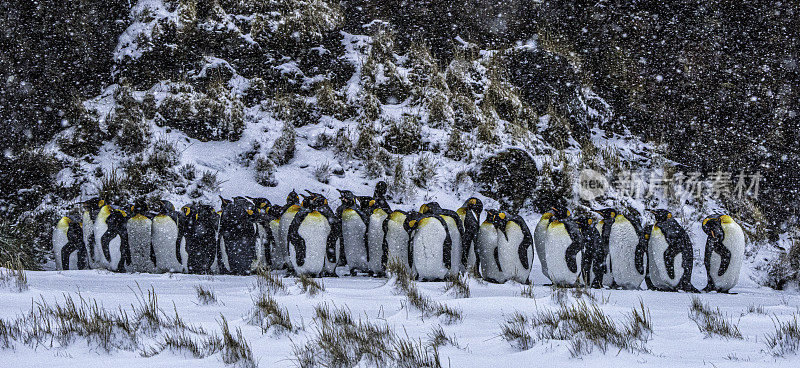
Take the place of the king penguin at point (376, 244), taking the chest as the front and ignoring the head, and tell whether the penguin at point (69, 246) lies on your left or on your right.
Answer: on your right

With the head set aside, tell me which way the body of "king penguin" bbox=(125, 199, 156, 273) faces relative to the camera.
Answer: toward the camera

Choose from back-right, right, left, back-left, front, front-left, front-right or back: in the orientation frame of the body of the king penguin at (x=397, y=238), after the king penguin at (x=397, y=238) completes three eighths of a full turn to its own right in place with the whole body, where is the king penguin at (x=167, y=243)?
front-left

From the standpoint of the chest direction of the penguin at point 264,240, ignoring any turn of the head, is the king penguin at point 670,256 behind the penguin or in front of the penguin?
behind

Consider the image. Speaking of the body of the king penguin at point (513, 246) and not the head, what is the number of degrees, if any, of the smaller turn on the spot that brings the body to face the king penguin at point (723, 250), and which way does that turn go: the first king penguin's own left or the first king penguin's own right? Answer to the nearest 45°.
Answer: approximately 135° to the first king penguin's own left

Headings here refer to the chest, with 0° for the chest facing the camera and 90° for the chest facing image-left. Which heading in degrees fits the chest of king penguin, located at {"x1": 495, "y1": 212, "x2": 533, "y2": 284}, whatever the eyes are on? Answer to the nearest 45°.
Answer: approximately 45°

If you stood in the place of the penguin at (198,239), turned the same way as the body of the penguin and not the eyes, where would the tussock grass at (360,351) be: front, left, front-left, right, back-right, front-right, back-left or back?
back

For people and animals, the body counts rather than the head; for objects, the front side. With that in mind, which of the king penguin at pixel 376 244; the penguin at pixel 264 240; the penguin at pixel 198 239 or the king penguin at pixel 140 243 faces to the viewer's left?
the penguin at pixel 264 240

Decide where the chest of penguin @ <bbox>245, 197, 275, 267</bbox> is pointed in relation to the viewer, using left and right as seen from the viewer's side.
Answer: facing to the left of the viewer
